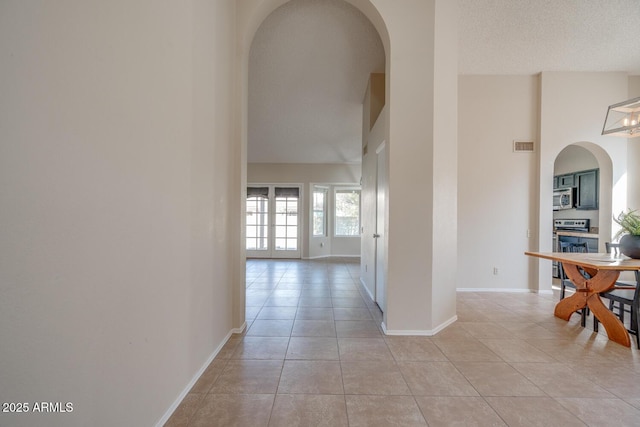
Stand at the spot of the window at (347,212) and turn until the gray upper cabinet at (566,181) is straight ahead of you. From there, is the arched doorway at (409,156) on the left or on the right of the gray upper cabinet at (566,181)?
right

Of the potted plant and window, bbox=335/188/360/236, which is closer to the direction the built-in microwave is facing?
the potted plant

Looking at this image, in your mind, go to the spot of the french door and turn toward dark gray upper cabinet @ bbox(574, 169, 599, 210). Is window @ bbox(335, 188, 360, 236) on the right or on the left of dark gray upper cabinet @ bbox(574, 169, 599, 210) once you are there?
left

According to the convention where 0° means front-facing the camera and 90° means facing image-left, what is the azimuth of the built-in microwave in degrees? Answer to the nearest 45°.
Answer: approximately 0°

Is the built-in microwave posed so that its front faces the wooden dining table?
yes

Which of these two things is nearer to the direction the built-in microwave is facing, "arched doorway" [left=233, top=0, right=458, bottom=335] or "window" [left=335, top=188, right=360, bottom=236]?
the arched doorway

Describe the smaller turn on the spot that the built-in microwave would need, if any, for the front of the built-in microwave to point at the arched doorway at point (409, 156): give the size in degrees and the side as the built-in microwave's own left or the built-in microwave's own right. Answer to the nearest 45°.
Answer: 0° — it already faces it

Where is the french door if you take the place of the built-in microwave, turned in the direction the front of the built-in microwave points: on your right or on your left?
on your right
